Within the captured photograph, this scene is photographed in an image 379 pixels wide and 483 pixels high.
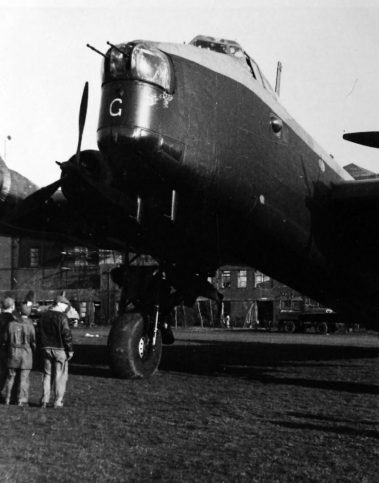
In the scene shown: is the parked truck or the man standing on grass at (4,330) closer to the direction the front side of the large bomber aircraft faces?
the man standing on grass

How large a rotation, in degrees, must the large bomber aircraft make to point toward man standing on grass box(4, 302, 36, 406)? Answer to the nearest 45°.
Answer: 0° — it already faces them

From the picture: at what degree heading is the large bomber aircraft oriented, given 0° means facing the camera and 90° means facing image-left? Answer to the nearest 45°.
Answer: approximately 45°

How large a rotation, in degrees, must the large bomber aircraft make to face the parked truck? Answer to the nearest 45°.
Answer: approximately 135° to its right
